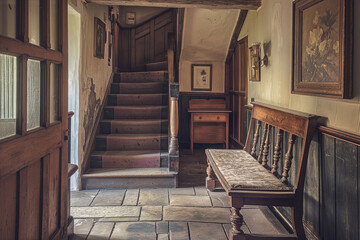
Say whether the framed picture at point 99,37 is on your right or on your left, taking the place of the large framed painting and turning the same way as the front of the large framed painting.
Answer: on your right

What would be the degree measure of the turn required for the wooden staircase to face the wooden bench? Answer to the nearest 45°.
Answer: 0° — it already faces it

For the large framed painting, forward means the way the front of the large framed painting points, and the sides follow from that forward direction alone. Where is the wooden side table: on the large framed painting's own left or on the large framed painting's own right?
on the large framed painting's own right

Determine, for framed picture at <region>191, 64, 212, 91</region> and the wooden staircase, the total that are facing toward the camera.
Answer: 2

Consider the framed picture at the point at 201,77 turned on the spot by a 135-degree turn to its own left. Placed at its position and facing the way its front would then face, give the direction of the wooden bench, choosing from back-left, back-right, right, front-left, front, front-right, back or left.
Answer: back-right

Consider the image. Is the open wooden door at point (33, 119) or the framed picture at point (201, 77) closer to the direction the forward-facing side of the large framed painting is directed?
the open wooden door

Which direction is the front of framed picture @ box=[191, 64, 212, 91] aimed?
toward the camera

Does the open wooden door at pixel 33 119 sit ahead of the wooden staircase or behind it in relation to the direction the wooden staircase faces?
ahead

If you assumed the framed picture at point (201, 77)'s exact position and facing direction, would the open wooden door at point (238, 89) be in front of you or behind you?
in front

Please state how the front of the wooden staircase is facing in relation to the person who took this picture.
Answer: facing the viewer

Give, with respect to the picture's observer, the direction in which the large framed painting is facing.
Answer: facing the viewer and to the left of the viewer
